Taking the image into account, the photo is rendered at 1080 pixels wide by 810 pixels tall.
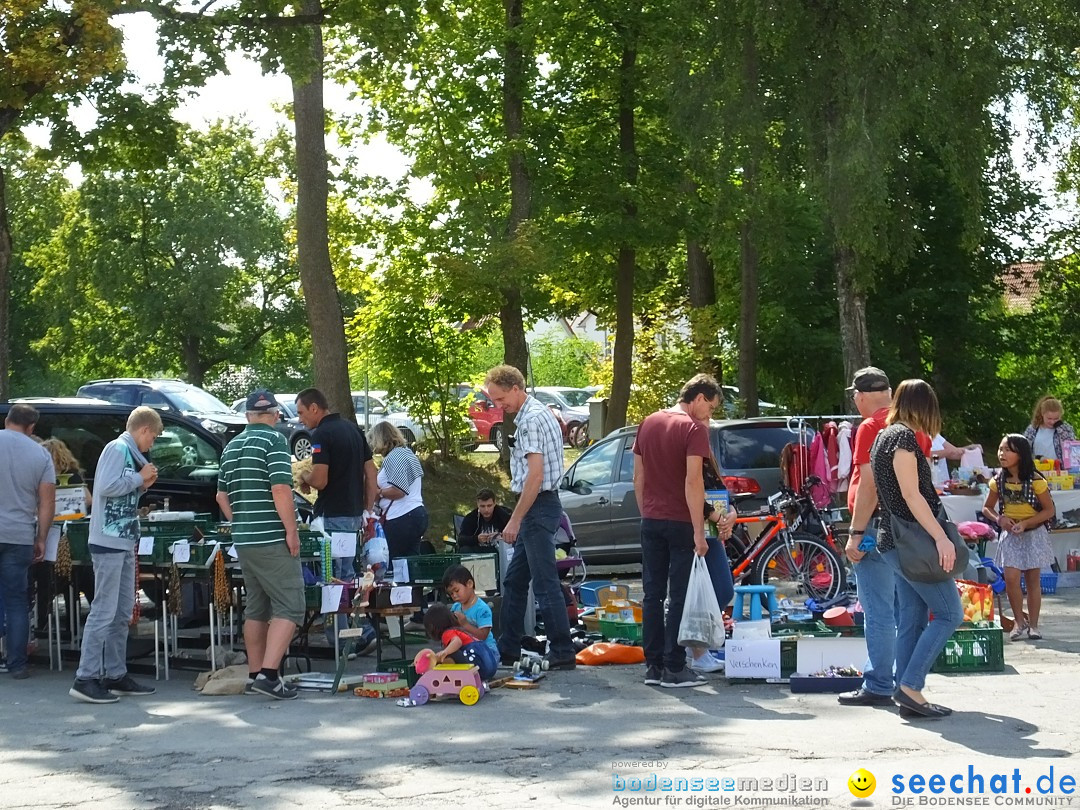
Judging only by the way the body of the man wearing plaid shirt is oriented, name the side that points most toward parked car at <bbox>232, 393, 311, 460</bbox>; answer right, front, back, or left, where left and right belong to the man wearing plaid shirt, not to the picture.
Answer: right

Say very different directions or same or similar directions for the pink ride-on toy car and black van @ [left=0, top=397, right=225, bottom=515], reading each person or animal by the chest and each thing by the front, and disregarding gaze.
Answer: very different directions

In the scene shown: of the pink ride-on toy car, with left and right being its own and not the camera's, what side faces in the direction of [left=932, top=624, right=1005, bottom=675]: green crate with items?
back

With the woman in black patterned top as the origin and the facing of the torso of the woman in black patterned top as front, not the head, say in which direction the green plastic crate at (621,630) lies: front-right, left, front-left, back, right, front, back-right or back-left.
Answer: back-left

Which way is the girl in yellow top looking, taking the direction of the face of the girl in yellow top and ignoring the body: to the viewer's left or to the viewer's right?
to the viewer's left

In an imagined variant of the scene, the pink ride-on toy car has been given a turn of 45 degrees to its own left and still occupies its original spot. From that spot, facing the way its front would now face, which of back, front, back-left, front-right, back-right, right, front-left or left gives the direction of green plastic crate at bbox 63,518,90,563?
right

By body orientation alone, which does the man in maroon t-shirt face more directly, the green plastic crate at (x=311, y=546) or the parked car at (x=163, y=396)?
the parked car

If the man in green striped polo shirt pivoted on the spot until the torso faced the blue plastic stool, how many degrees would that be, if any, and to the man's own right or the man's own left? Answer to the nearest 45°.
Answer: approximately 45° to the man's own right

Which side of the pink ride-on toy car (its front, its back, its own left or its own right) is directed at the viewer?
left

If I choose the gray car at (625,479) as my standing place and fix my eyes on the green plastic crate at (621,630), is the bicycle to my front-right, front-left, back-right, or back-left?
front-left

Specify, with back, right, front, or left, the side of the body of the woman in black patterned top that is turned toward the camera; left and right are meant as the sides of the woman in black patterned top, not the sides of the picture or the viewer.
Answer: right

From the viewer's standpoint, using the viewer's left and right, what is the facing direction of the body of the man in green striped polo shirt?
facing away from the viewer and to the right of the viewer
